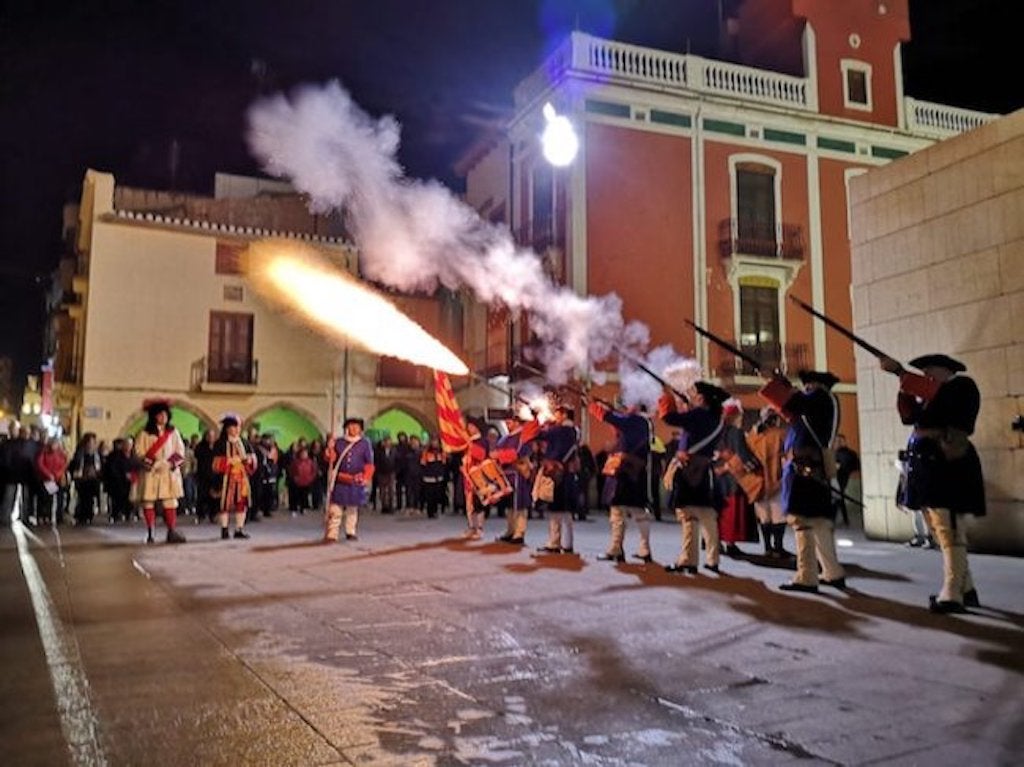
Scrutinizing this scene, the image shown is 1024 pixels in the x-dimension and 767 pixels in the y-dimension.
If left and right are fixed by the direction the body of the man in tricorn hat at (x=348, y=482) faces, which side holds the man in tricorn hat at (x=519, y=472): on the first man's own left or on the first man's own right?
on the first man's own left

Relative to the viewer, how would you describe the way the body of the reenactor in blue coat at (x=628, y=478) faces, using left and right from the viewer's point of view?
facing to the left of the viewer

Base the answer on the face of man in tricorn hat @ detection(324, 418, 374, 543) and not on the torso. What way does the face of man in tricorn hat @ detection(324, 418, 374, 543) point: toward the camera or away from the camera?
toward the camera

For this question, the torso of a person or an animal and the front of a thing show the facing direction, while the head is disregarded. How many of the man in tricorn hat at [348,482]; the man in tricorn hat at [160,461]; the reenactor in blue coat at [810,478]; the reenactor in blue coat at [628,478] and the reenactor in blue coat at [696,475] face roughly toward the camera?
2

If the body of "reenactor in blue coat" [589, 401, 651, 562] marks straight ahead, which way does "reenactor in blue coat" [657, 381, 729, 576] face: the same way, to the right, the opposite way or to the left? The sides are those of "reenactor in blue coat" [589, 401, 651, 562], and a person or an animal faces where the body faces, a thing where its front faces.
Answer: the same way

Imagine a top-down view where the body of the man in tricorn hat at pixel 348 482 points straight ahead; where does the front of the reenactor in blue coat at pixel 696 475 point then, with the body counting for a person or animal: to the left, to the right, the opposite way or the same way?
to the right

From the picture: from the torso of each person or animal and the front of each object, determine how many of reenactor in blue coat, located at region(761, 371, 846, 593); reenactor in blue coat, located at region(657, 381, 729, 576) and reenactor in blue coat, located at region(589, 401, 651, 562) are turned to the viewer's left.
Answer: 3

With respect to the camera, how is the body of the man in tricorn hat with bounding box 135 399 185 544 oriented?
toward the camera

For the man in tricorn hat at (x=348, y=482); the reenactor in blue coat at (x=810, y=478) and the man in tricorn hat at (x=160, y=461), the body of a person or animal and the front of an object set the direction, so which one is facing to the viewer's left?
the reenactor in blue coat

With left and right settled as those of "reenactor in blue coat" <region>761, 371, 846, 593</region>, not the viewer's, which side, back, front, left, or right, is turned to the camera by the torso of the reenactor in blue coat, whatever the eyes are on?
left

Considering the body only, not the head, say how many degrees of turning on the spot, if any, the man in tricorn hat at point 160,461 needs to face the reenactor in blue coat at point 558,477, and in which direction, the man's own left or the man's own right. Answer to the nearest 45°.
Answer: approximately 45° to the man's own left

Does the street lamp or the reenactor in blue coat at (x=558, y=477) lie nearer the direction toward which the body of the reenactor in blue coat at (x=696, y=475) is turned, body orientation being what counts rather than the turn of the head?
the reenactor in blue coat

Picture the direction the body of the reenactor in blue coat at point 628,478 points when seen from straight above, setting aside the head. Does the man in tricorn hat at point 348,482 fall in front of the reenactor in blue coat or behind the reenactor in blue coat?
in front

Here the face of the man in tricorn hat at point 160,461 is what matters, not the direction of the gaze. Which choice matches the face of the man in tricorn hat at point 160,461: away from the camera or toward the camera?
toward the camera

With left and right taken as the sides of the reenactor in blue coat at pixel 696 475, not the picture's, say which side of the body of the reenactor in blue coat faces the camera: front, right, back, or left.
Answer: left

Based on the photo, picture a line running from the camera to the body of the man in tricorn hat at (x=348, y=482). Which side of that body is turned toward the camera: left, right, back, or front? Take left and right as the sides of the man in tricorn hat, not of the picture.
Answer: front
